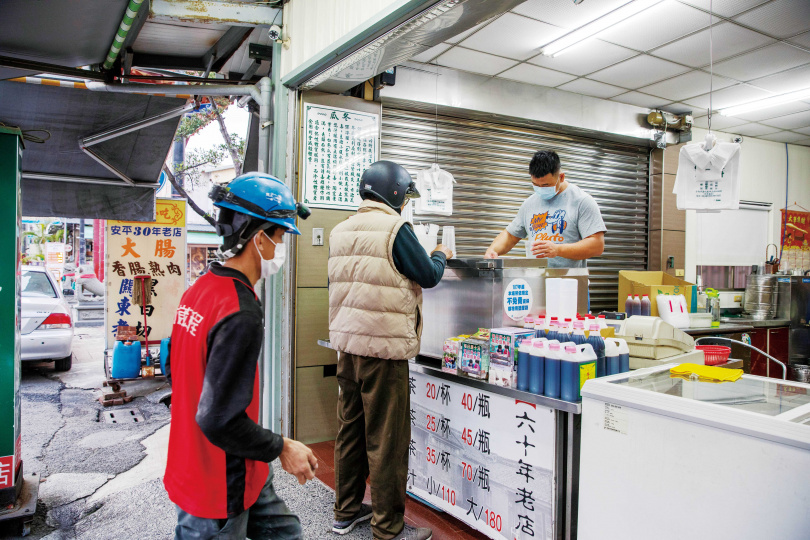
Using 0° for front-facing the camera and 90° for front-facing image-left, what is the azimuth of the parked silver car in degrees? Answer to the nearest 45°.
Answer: approximately 180°

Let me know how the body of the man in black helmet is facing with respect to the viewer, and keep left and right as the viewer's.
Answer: facing away from the viewer and to the right of the viewer

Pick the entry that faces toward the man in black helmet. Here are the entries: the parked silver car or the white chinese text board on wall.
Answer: the white chinese text board on wall

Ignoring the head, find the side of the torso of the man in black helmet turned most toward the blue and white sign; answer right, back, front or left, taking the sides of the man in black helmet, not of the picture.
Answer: front

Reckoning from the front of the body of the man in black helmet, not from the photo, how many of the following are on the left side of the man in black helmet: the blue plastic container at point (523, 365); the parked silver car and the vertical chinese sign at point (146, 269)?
2

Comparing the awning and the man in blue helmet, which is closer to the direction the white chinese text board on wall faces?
the man in blue helmet

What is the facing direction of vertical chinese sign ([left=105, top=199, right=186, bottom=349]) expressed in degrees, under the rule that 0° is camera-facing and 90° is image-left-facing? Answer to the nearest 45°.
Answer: approximately 0°

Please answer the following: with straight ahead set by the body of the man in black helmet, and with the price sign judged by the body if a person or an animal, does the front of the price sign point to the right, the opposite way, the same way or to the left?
the opposite way

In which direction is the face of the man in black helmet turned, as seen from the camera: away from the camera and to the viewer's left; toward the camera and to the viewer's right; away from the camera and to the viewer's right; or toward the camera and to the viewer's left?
away from the camera and to the viewer's right

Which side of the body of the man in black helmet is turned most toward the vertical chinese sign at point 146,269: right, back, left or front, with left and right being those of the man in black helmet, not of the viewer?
left
